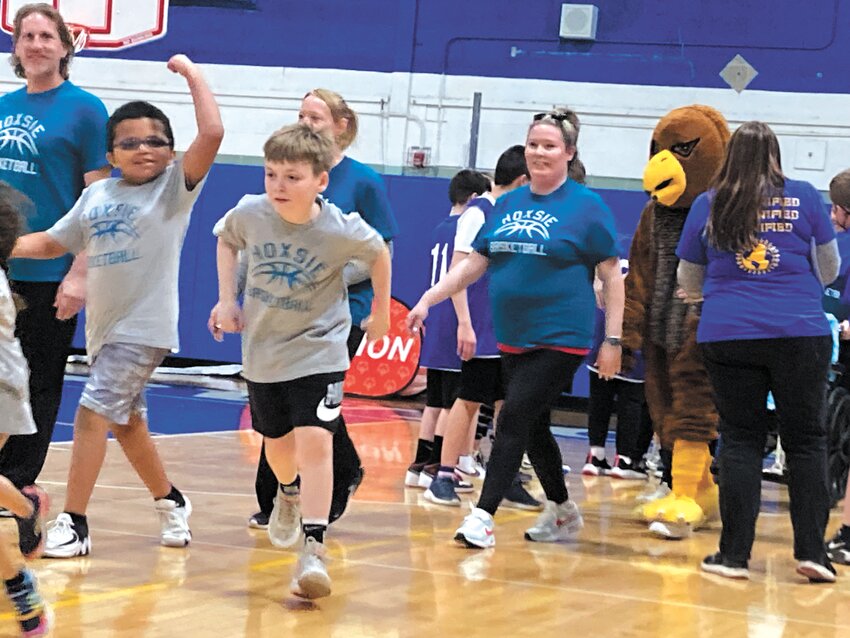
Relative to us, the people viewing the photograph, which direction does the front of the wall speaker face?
facing the viewer

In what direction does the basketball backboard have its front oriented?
toward the camera

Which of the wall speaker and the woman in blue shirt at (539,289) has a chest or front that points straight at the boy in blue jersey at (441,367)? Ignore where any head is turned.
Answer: the wall speaker

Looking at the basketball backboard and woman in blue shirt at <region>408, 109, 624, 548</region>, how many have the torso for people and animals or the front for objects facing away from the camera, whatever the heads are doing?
0

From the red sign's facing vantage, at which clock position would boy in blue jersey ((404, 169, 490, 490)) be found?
The boy in blue jersey is roughly at 12 o'clock from the red sign.

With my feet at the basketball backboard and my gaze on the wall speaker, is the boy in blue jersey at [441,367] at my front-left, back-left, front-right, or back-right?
front-right

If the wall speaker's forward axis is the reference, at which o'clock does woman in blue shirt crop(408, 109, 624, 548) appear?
The woman in blue shirt is roughly at 12 o'clock from the wall speaker.

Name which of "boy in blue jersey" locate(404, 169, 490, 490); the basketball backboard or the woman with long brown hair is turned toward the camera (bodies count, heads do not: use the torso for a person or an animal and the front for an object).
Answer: the basketball backboard

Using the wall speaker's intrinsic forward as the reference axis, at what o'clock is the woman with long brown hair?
The woman with long brown hair is roughly at 12 o'clock from the wall speaker.

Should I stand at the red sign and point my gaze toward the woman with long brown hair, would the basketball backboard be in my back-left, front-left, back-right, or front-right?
back-right

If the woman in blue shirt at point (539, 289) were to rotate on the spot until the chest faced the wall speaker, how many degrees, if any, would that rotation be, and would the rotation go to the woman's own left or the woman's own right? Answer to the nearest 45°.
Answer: approximately 135° to the woman's own right

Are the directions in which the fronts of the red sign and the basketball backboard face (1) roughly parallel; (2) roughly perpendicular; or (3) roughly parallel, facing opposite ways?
roughly parallel

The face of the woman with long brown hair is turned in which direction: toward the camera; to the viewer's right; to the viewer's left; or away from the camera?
away from the camera
